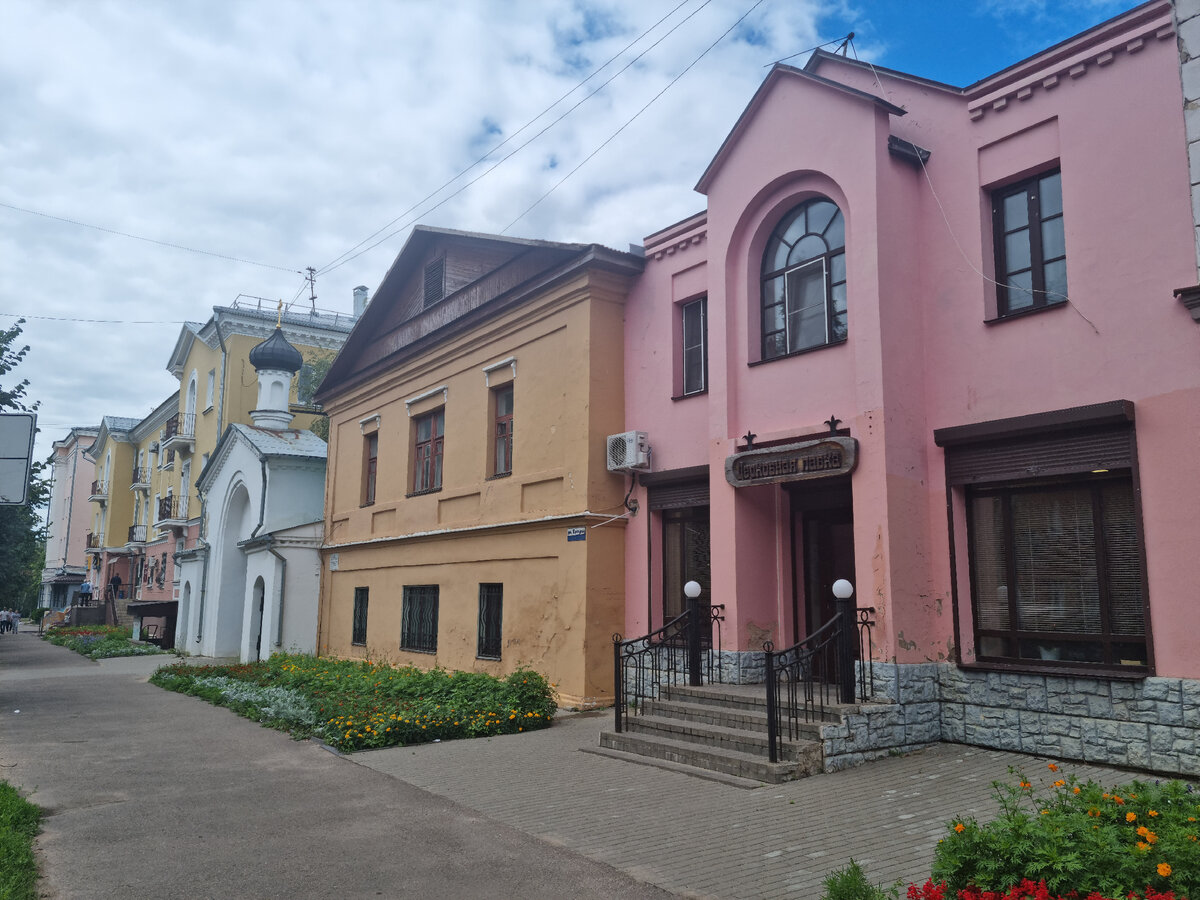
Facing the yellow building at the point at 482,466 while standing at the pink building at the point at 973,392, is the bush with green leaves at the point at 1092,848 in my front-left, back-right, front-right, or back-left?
back-left

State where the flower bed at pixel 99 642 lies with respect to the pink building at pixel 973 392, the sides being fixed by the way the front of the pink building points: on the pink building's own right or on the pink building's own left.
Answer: on the pink building's own right

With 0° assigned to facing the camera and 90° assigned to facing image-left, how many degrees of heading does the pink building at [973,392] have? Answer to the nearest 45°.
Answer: approximately 45°

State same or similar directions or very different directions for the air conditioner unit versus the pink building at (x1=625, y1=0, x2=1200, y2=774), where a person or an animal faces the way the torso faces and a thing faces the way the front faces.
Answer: same or similar directions

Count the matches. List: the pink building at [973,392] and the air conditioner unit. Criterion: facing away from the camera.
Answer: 0

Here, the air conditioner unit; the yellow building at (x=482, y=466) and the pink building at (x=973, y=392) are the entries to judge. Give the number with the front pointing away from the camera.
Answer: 0

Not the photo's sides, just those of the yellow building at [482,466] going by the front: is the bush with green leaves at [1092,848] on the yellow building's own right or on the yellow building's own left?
on the yellow building's own left

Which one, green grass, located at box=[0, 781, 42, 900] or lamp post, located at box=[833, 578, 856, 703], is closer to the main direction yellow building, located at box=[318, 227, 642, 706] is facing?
the green grass

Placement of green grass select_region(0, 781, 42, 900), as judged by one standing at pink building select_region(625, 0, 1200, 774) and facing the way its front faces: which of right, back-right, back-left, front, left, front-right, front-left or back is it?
front

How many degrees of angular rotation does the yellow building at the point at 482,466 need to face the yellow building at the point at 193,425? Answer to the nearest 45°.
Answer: approximately 90° to its right

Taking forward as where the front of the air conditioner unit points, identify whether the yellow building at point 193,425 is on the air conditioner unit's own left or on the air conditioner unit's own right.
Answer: on the air conditioner unit's own right

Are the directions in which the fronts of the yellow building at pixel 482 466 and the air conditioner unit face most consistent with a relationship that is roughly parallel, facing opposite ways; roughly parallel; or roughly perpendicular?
roughly parallel

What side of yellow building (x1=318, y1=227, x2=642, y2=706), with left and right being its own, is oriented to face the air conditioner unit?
left

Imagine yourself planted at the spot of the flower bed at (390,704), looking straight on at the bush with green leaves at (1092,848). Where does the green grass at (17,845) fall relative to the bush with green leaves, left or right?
right

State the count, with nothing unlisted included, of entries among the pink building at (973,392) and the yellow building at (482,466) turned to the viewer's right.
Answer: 0

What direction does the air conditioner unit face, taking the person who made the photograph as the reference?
facing the viewer and to the left of the viewer
